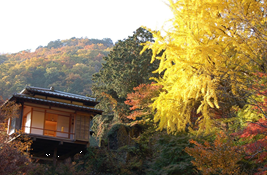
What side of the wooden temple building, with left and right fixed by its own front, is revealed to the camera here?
front

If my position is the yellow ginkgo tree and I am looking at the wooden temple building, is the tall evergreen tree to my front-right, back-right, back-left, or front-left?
front-right

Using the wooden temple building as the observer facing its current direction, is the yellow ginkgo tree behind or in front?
in front

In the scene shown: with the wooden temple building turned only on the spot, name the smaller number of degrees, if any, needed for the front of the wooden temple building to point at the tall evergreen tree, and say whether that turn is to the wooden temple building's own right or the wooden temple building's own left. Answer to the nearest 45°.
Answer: approximately 135° to the wooden temple building's own left

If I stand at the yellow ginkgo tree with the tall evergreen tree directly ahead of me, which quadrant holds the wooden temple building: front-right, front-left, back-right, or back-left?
front-left

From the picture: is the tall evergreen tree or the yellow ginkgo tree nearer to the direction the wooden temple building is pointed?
the yellow ginkgo tree
